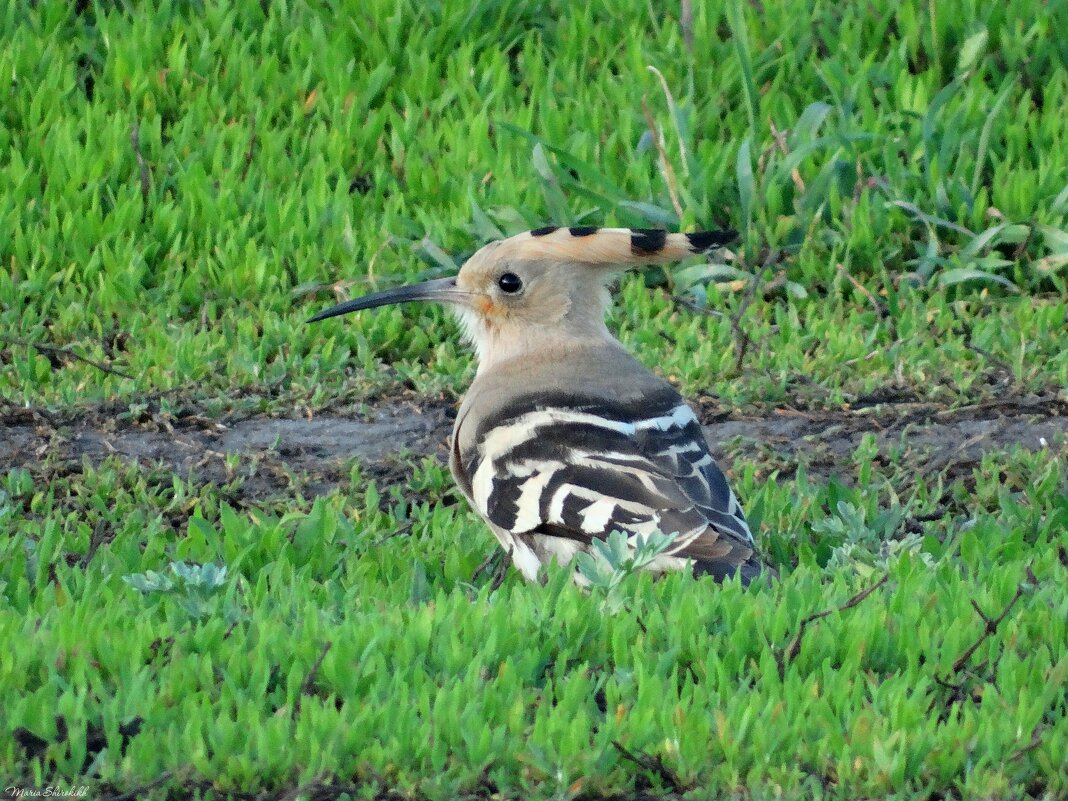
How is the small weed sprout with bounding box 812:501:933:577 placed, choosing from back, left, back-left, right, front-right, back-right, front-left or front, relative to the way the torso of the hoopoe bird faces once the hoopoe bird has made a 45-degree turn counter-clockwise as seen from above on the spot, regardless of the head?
back

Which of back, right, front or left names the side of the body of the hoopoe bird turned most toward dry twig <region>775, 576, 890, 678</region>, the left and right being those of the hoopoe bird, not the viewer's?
back

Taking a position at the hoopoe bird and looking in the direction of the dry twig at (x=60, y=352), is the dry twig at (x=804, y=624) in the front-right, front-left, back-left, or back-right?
back-left

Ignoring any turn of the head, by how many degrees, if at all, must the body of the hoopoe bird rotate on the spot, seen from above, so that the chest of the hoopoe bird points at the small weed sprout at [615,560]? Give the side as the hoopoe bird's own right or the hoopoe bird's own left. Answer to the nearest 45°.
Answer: approximately 135° to the hoopoe bird's own left

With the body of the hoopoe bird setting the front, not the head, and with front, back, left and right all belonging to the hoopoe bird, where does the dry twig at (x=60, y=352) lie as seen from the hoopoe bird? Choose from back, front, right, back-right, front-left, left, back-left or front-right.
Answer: front

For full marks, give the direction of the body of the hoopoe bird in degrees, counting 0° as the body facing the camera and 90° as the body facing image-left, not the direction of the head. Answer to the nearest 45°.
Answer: approximately 135°

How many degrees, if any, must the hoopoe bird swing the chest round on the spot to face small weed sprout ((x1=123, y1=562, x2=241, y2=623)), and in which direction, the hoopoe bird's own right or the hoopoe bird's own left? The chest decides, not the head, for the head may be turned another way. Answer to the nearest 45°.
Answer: approximately 90° to the hoopoe bird's own left

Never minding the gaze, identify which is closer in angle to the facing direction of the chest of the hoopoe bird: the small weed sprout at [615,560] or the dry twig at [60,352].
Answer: the dry twig
